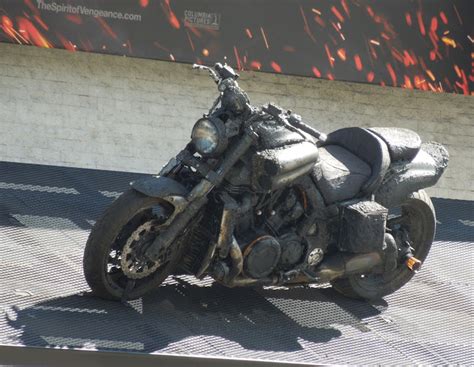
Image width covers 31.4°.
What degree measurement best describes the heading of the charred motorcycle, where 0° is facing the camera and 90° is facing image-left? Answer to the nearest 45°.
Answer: approximately 45°

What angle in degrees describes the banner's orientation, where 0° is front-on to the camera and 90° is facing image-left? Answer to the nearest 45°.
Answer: approximately 0°

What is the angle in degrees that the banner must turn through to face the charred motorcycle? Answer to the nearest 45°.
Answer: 0° — it already faces it

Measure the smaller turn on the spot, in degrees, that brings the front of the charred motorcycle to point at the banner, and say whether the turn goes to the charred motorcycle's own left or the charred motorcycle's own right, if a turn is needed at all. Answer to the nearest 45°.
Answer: approximately 135° to the charred motorcycle's own right
